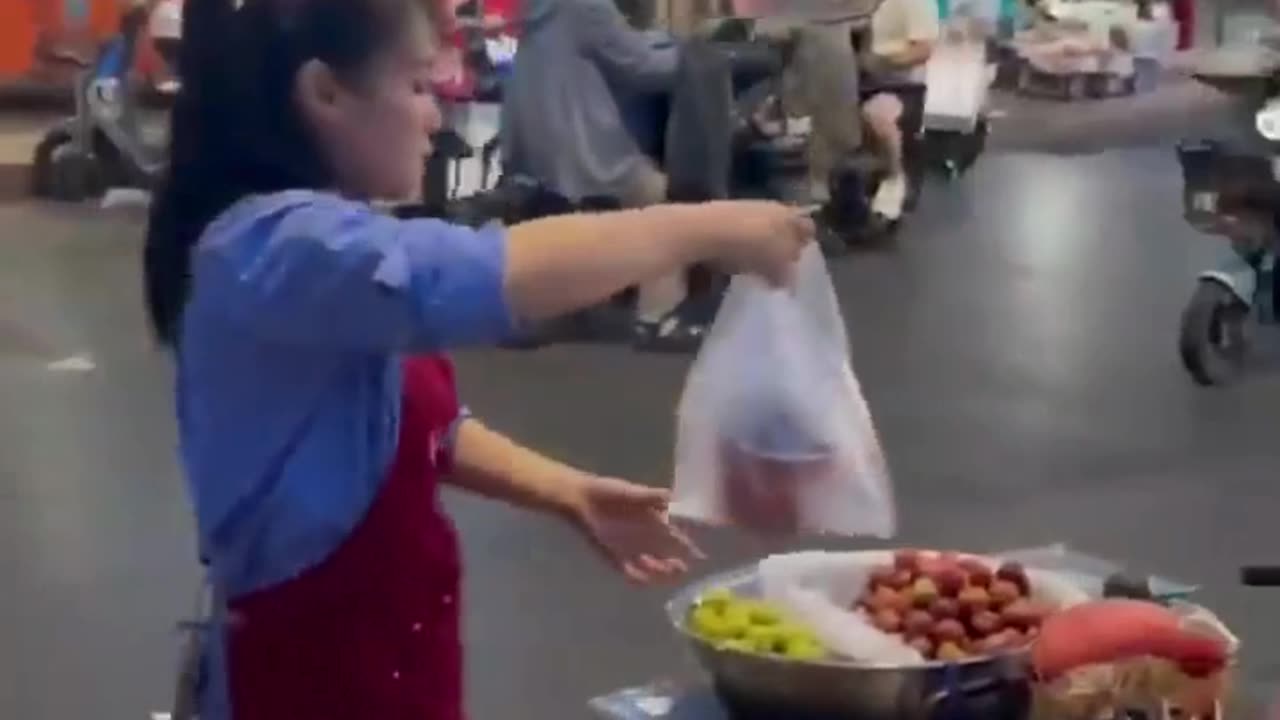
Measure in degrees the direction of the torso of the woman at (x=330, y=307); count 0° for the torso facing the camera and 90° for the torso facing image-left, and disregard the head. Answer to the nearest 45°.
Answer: approximately 270°

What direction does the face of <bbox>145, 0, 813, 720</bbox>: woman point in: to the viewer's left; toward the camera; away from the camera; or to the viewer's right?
to the viewer's right

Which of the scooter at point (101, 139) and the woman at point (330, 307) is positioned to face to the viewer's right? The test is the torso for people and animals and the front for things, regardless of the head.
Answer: the woman

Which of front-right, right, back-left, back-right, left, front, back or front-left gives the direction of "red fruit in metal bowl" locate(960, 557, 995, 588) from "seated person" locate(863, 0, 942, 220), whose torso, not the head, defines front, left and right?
front-left

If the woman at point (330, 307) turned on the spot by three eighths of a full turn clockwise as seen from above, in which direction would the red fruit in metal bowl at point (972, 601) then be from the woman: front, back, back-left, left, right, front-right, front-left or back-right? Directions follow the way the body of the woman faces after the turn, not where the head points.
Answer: back-left

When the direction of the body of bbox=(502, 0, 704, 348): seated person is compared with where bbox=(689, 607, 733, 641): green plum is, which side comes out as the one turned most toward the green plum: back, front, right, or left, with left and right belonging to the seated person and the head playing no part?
right

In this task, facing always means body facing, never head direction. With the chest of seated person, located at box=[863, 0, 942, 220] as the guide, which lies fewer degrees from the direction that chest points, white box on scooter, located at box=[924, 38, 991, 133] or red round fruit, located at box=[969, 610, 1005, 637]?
the red round fruit

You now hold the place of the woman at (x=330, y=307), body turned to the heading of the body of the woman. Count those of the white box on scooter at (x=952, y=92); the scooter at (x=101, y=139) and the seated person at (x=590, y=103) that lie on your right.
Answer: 0

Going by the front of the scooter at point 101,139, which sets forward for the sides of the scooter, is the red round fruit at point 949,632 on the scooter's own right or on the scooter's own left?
on the scooter's own left

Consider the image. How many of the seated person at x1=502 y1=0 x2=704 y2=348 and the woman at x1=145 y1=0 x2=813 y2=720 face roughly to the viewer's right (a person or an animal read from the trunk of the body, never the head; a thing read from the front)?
2

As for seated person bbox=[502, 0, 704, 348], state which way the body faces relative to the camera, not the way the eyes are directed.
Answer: to the viewer's right

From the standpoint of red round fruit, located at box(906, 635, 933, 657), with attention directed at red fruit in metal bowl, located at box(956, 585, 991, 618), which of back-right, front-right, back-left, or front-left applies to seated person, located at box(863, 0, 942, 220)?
front-left

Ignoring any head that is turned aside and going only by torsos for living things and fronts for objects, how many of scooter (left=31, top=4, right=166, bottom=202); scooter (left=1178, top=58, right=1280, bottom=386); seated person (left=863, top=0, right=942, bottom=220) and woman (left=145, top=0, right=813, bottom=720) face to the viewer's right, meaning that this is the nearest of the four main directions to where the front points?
1

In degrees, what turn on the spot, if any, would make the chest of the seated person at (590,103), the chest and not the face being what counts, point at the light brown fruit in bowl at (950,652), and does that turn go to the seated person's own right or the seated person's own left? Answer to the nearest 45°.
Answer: approximately 90° to the seated person's own right

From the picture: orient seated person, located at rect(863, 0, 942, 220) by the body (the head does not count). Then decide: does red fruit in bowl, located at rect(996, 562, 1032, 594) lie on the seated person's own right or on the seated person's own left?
on the seated person's own left
